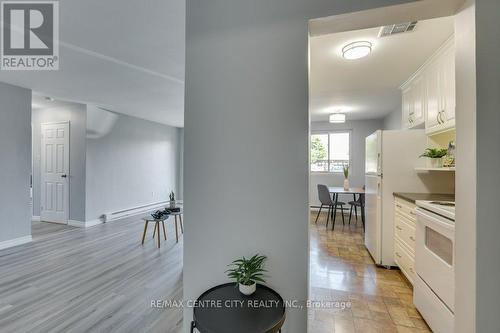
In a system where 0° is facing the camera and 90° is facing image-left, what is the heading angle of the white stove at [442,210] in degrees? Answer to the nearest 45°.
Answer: approximately 45°

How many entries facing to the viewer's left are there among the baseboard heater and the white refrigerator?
1

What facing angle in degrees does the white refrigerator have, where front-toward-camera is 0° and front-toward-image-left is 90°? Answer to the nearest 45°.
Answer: approximately 90°

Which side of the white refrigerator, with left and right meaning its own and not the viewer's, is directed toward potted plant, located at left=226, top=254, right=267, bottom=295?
left
